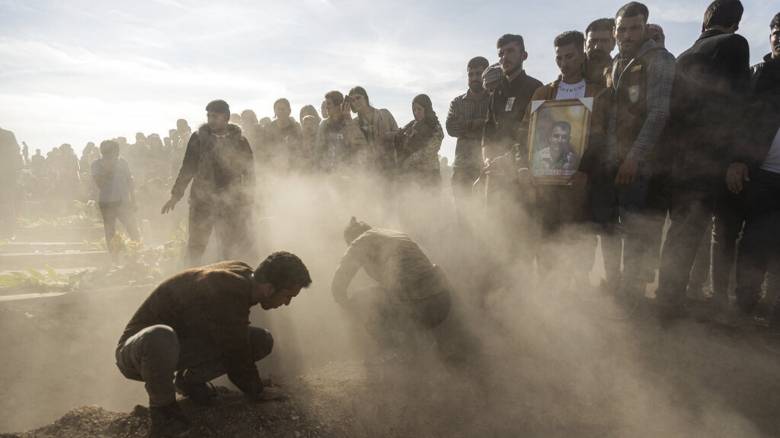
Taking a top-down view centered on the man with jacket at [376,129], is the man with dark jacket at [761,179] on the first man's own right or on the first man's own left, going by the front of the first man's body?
on the first man's own left

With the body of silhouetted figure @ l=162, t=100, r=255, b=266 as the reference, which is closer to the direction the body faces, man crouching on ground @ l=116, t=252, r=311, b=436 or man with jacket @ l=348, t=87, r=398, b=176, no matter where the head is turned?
the man crouching on ground

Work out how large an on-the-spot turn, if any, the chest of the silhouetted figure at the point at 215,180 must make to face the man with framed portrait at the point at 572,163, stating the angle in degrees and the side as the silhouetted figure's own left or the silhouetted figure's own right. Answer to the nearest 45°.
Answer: approximately 45° to the silhouetted figure's own left

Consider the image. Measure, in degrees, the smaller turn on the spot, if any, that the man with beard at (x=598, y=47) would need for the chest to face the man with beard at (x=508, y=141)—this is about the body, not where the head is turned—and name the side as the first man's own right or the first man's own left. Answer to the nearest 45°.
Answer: approximately 45° to the first man's own right

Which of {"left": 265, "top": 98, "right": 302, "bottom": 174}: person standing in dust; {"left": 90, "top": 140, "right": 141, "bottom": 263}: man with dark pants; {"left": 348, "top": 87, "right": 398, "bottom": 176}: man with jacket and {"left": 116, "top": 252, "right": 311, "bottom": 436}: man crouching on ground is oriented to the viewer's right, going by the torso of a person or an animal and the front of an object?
the man crouching on ground

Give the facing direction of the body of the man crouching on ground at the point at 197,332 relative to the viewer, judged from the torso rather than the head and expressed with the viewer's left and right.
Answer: facing to the right of the viewer

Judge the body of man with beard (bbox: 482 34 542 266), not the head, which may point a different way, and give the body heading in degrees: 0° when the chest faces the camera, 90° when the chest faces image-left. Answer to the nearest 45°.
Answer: approximately 45°
